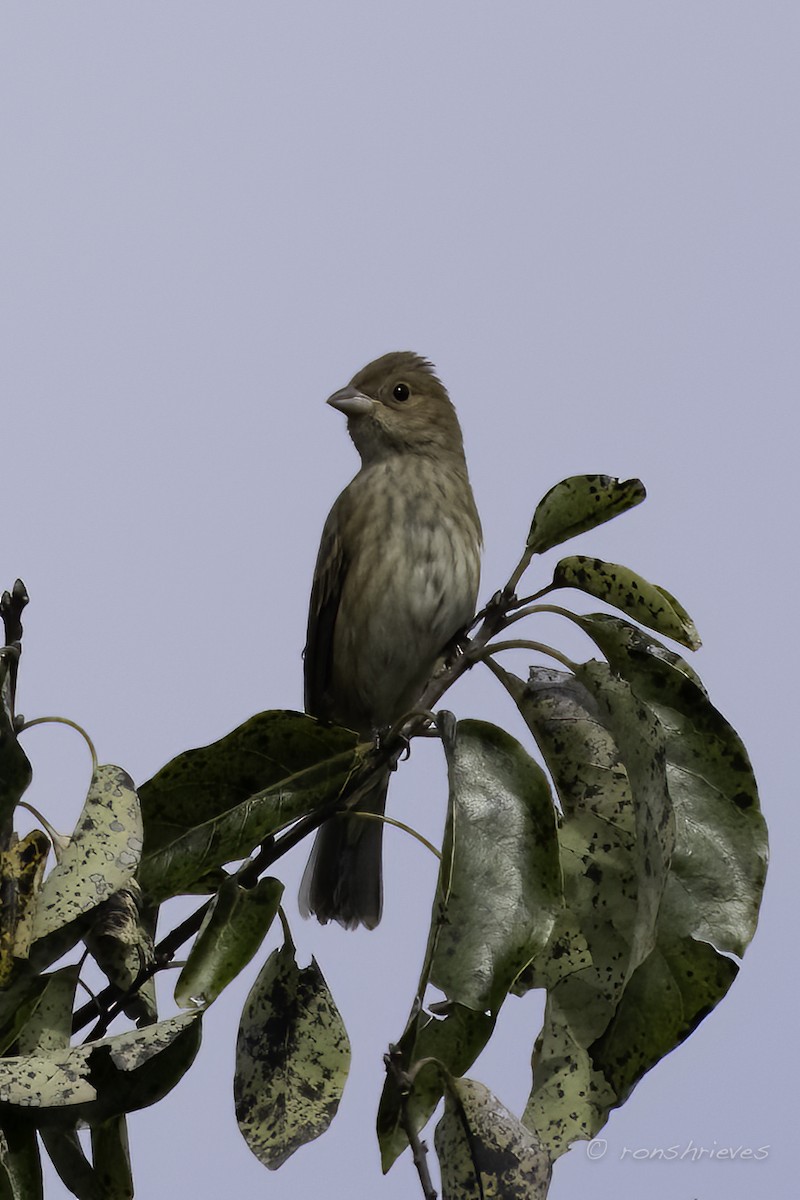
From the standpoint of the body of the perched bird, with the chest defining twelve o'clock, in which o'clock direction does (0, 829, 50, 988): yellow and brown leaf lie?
The yellow and brown leaf is roughly at 2 o'clock from the perched bird.

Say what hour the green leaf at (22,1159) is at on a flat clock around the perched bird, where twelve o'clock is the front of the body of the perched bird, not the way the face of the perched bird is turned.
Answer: The green leaf is roughly at 2 o'clock from the perched bird.

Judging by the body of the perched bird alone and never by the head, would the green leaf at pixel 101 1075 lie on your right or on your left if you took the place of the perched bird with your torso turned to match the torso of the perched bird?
on your right

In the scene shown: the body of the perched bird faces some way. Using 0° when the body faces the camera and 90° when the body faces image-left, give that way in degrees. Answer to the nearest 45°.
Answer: approximately 315°

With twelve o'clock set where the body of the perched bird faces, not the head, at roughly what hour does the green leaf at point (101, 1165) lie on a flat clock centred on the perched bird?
The green leaf is roughly at 2 o'clock from the perched bird.

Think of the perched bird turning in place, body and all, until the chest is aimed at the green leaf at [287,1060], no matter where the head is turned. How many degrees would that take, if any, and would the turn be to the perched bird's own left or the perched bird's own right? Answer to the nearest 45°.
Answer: approximately 45° to the perched bird's own right

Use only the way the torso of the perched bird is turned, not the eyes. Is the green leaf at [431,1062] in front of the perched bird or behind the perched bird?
in front

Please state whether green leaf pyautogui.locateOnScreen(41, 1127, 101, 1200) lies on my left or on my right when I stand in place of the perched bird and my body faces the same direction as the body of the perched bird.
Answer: on my right
